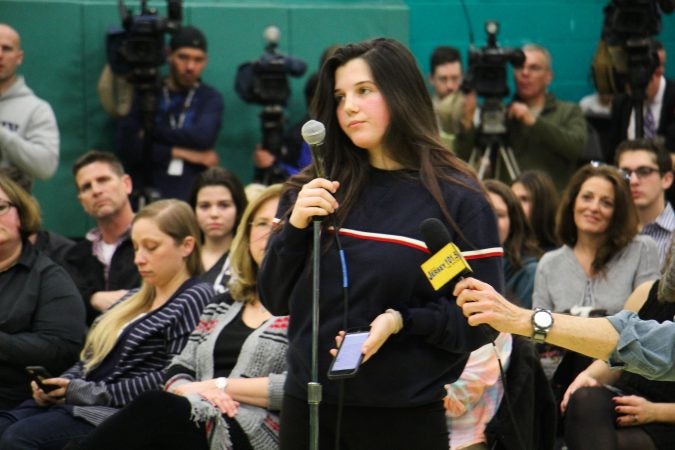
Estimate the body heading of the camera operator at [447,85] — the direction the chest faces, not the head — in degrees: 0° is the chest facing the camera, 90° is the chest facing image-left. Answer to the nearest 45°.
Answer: approximately 0°

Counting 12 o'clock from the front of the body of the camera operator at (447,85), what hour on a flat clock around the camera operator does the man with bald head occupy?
The man with bald head is roughly at 2 o'clock from the camera operator.

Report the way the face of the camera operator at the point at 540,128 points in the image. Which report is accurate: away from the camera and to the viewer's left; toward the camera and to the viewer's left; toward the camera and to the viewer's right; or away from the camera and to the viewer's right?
toward the camera and to the viewer's left

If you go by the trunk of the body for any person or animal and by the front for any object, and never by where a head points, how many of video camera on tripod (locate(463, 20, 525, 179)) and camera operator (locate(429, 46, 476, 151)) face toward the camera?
2

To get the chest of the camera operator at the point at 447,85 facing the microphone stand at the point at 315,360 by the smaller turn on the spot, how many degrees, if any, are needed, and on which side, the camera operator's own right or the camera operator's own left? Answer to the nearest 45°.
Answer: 0° — they already face it

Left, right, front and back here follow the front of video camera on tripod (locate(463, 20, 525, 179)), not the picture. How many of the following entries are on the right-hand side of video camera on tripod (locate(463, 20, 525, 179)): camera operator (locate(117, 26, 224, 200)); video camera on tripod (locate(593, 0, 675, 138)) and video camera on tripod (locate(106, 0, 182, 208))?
2

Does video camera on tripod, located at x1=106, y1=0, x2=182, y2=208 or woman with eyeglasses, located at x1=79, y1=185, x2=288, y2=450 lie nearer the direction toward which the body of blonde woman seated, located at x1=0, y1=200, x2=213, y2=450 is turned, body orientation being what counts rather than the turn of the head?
the woman with eyeglasses

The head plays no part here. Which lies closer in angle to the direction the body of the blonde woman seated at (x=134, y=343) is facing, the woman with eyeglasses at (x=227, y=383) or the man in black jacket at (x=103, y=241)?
the woman with eyeglasses
